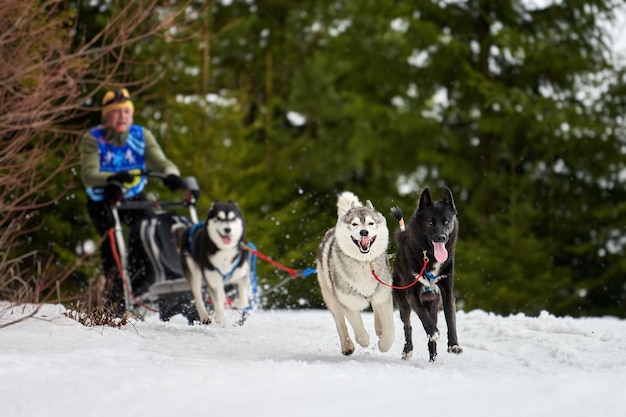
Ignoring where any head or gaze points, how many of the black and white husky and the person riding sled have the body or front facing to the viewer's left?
0

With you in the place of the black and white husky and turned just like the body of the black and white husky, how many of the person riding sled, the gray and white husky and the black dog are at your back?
1

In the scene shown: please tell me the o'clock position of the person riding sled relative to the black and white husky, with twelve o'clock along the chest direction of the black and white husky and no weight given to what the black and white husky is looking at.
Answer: The person riding sled is roughly at 6 o'clock from the black and white husky.

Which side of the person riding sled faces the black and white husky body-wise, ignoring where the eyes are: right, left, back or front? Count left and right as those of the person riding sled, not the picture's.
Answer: front

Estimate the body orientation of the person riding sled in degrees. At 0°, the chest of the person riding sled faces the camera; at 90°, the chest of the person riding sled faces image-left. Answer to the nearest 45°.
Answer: approximately 315°

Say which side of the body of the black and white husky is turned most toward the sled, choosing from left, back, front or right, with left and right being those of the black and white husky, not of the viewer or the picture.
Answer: back

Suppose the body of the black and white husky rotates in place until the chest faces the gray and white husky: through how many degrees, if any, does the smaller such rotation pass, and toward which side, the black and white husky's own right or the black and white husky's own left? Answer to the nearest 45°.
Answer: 0° — it already faces it

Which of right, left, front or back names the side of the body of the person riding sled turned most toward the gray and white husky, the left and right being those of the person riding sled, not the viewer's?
front

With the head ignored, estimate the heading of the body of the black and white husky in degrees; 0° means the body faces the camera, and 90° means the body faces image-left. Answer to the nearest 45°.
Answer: approximately 315°

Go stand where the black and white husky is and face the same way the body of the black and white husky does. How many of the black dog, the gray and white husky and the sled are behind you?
1

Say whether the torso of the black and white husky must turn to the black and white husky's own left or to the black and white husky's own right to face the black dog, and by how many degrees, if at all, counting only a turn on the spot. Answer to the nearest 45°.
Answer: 0° — it already faces it
